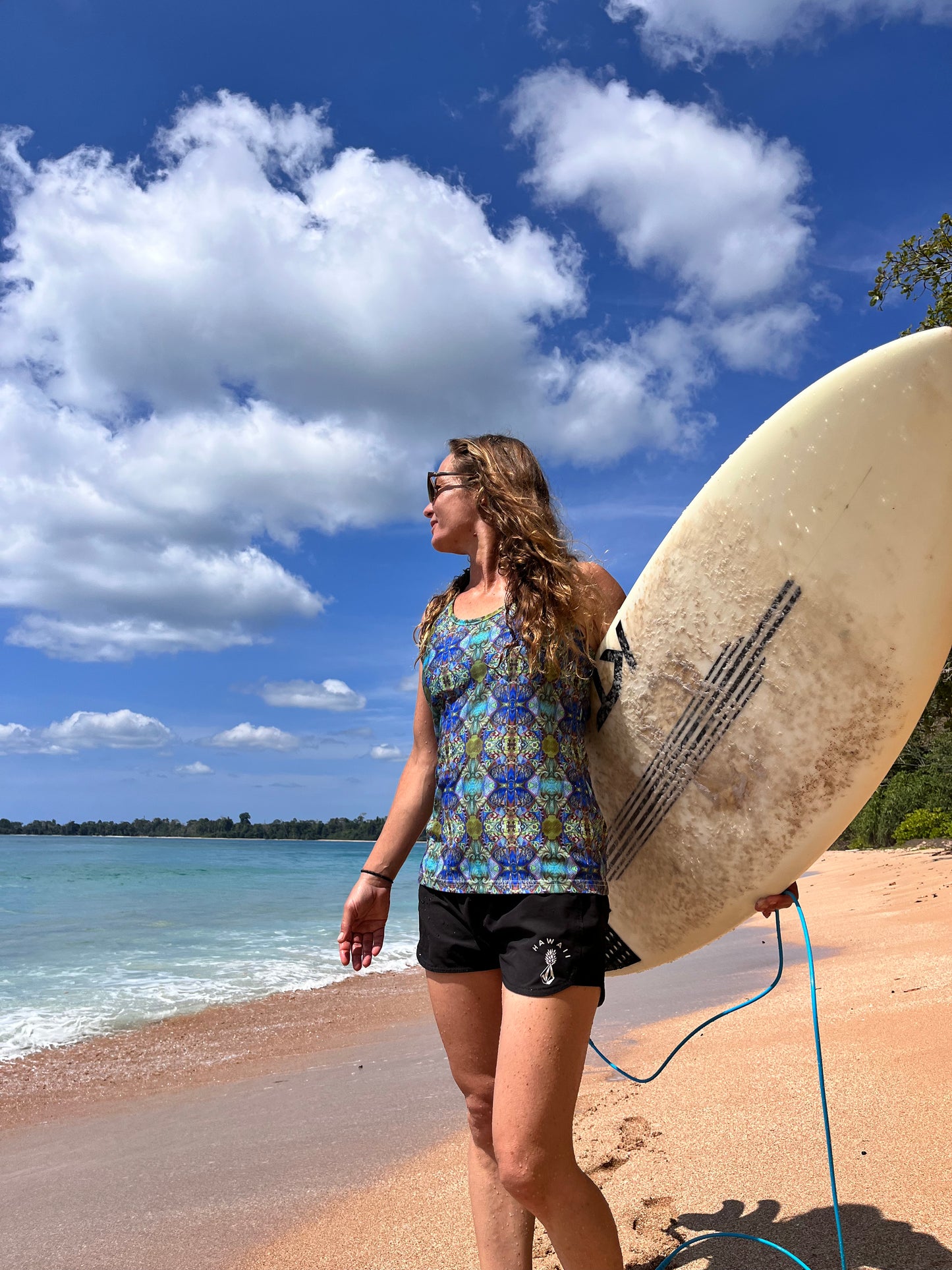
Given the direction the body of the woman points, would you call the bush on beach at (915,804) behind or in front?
behind

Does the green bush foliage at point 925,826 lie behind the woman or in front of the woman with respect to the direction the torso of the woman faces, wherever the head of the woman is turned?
behind

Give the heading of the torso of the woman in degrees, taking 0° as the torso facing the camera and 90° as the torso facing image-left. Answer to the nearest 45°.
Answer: approximately 45°

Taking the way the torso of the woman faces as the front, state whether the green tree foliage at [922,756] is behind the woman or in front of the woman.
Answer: behind
